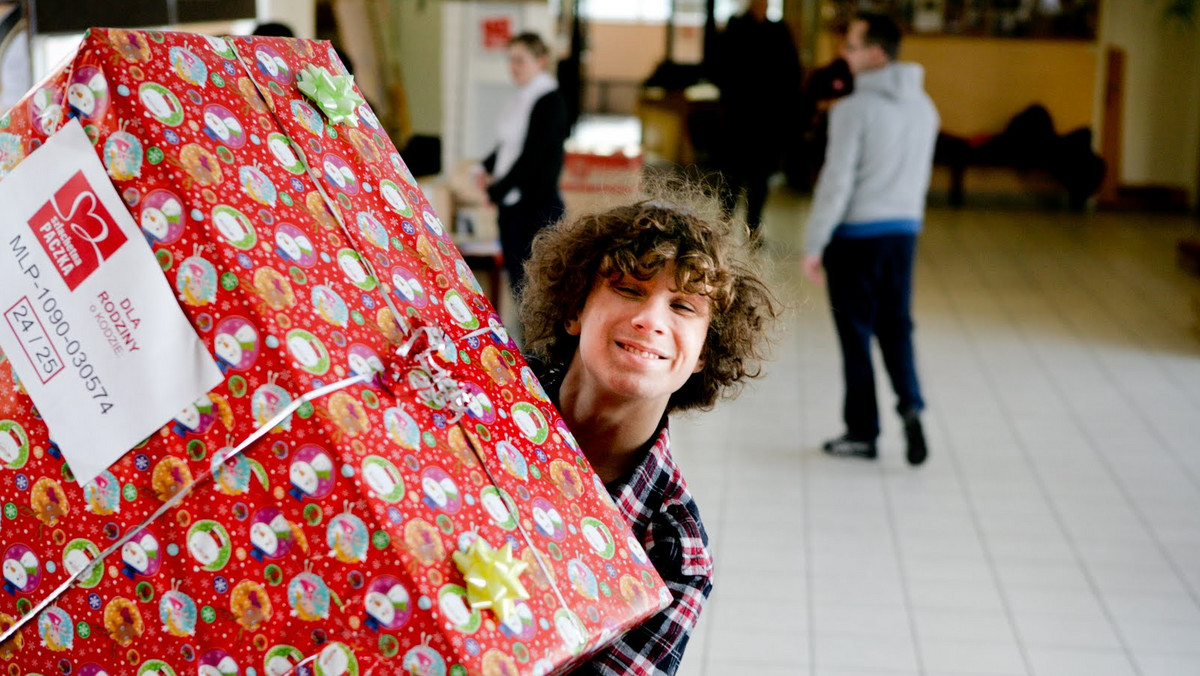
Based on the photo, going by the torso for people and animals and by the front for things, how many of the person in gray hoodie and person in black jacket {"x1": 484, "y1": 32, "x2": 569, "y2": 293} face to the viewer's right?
0

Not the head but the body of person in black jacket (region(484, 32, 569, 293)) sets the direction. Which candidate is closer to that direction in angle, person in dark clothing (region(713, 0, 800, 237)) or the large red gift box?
the large red gift box

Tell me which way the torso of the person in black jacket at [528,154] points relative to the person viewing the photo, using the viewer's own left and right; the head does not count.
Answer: facing the viewer and to the left of the viewer

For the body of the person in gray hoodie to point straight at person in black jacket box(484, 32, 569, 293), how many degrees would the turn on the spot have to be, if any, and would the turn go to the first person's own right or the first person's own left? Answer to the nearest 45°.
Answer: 0° — they already face them

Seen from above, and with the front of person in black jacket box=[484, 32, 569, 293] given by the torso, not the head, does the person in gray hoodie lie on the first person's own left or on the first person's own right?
on the first person's own left

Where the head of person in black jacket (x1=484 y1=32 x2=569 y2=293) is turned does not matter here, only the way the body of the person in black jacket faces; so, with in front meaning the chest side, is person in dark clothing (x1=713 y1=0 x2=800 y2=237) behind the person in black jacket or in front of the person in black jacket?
behind

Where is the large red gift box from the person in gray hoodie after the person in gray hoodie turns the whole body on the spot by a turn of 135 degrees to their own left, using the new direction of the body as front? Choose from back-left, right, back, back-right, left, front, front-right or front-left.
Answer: front

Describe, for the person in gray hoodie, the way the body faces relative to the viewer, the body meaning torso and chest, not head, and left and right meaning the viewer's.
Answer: facing away from the viewer and to the left of the viewer
